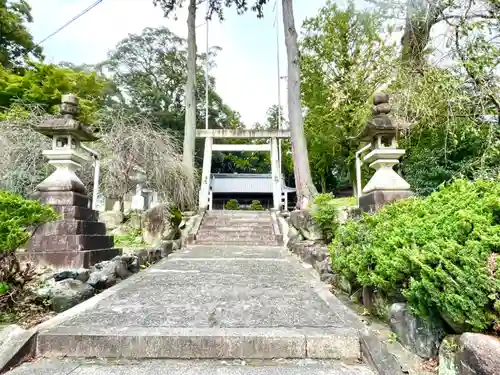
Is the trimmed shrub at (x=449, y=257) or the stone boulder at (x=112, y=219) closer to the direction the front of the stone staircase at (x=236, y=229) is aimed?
the trimmed shrub

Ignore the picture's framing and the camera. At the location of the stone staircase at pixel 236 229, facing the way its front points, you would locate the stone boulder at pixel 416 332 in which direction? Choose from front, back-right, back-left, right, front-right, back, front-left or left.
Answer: front

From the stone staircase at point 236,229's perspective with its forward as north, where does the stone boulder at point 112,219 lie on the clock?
The stone boulder is roughly at 2 o'clock from the stone staircase.

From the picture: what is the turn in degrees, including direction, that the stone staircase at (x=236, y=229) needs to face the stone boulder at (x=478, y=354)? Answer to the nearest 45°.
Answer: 0° — it already faces it

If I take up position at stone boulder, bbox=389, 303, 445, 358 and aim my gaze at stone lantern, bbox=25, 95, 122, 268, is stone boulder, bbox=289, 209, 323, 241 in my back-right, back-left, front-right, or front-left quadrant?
front-right

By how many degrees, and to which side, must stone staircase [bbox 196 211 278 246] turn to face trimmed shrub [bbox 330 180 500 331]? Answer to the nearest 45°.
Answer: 0° — it already faces it

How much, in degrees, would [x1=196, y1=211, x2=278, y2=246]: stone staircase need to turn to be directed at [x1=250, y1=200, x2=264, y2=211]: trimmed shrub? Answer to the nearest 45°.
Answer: approximately 180°

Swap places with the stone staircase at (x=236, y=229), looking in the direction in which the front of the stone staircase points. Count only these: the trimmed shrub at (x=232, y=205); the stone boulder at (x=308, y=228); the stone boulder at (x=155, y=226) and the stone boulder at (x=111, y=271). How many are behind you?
1

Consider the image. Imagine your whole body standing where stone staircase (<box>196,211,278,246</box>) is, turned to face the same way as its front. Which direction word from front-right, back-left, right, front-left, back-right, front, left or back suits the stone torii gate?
back

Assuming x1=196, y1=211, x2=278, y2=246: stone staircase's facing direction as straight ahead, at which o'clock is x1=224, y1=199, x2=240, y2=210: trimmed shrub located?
The trimmed shrub is roughly at 6 o'clock from the stone staircase.

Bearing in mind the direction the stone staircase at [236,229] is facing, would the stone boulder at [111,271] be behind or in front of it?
in front

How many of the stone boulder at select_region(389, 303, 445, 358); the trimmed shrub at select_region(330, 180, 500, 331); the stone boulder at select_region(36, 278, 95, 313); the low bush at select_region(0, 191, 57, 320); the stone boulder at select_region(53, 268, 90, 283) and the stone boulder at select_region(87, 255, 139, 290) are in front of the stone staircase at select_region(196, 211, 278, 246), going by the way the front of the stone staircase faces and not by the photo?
6

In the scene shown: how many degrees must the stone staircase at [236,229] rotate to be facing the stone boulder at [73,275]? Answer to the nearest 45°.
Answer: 0° — it already faces it

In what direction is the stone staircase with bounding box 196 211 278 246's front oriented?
toward the camera
